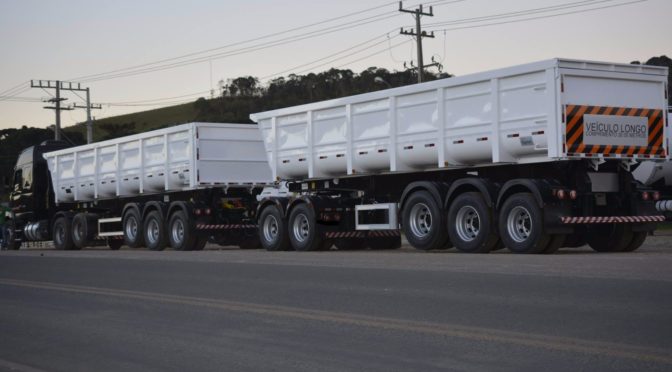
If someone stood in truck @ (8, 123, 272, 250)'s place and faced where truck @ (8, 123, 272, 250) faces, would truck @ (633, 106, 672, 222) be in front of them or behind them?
behind

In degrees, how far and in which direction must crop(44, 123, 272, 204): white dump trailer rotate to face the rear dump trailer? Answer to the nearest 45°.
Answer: approximately 180°

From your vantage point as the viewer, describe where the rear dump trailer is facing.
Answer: facing away from the viewer and to the left of the viewer

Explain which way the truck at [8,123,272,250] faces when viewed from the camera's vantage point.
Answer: facing away from the viewer and to the left of the viewer

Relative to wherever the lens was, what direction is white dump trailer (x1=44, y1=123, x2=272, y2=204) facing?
facing away from the viewer and to the left of the viewer

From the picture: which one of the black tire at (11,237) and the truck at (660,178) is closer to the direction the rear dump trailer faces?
the black tire

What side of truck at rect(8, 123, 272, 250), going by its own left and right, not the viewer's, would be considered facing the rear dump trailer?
back

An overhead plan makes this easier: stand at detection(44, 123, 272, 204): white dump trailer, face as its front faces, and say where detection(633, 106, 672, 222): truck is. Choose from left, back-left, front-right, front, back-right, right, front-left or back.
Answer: back-right

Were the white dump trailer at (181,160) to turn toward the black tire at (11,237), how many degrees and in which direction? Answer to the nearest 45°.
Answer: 0° — it already faces it

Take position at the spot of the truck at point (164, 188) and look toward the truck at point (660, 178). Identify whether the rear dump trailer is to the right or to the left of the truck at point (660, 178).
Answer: right
